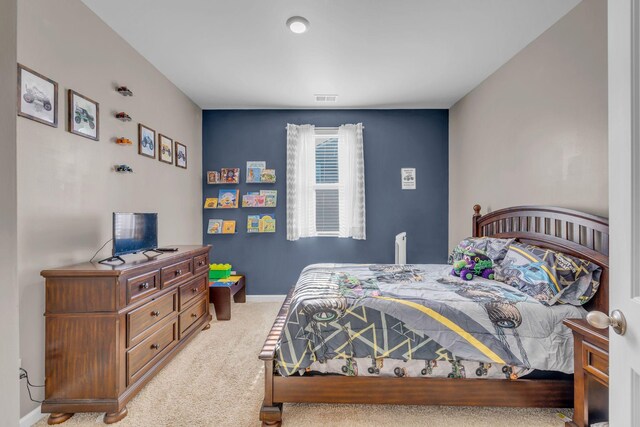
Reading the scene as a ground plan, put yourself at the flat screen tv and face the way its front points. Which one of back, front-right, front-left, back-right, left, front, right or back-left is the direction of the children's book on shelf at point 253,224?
left

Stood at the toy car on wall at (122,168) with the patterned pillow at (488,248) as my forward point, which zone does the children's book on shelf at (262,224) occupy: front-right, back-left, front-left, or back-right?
front-left

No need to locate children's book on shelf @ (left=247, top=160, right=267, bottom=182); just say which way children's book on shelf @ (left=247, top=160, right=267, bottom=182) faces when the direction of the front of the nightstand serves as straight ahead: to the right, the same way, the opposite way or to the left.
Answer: to the left

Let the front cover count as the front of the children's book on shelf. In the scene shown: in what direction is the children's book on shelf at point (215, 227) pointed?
toward the camera

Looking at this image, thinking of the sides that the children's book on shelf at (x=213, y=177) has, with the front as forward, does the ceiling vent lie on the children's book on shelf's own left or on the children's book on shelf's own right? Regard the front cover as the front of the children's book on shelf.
on the children's book on shelf's own left

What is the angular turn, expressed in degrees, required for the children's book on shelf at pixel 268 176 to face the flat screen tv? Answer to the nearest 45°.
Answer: approximately 45° to its right

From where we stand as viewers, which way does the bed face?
facing to the left of the viewer

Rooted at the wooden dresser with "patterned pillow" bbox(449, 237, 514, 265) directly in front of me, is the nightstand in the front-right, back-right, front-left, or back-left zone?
front-right

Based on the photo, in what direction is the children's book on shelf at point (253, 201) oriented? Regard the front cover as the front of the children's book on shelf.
toward the camera

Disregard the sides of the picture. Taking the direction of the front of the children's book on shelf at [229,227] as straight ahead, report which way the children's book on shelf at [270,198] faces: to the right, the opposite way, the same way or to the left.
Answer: the same way

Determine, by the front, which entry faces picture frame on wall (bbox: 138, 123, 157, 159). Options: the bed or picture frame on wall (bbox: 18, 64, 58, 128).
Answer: the bed

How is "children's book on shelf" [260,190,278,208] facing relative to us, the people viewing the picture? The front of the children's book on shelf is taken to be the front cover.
facing the viewer

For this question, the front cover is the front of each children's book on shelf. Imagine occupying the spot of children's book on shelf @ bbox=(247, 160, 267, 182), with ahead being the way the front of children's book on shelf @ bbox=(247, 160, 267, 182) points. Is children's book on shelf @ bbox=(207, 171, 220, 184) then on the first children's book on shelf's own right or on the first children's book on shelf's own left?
on the first children's book on shelf's own right

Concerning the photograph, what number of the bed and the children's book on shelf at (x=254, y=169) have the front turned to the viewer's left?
1

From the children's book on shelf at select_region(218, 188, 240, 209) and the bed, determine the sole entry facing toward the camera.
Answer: the children's book on shelf
